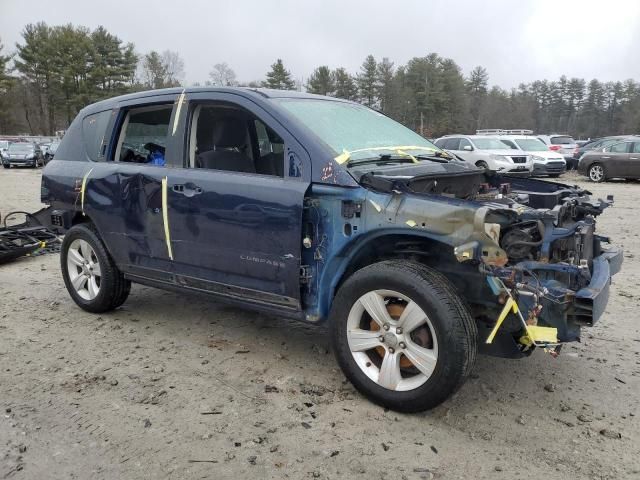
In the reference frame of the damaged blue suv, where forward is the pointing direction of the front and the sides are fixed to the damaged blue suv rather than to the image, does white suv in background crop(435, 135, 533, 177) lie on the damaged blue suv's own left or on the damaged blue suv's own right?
on the damaged blue suv's own left

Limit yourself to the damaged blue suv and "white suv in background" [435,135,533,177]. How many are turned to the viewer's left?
0

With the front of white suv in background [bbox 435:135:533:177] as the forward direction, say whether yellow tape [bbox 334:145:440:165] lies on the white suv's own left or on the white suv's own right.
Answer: on the white suv's own right

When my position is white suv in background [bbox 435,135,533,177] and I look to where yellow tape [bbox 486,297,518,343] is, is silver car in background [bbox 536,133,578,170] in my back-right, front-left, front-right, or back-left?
back-left

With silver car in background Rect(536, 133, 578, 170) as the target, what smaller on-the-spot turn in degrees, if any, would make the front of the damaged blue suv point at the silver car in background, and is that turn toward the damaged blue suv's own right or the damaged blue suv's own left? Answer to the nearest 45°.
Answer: approximately 90° to the damaged blue suv's own left

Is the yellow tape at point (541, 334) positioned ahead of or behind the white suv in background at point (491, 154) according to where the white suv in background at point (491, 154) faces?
ahead

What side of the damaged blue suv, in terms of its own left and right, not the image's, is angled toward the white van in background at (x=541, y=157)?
left

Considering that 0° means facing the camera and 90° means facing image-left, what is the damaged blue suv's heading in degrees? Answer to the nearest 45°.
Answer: approximately 315°

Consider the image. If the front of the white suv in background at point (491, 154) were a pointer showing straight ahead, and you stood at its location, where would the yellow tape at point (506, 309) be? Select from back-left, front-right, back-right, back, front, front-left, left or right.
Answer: front-right

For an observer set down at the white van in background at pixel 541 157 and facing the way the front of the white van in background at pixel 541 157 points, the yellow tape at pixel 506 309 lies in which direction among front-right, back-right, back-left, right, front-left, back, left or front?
front-right

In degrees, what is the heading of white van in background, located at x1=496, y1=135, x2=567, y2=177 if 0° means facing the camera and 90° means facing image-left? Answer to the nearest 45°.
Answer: approximately 315°

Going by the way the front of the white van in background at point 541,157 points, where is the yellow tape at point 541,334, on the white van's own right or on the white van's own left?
on the white van's own right

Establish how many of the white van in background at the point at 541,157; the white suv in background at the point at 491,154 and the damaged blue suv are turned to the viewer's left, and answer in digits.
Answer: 0

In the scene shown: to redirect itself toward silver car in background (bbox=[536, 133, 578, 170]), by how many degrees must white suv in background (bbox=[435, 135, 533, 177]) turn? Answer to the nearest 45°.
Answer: approximately 90° to its left

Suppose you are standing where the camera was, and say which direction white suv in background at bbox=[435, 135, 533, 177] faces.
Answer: facing the viewer and to the right of the viewer
